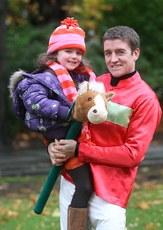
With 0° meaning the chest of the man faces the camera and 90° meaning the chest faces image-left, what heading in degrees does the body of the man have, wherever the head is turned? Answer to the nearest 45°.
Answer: approximately 45°
